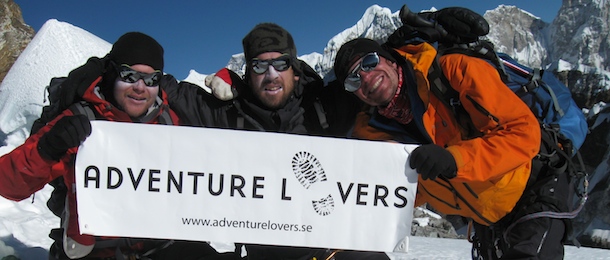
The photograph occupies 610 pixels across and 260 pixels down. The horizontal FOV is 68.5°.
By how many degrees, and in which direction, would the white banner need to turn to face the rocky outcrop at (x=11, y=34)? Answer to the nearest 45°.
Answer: approximately 135° to its right

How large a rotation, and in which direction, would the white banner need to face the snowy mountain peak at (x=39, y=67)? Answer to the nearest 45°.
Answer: approximately 135° to its right

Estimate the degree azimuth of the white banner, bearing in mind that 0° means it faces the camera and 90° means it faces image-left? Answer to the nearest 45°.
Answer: approximately 0°
